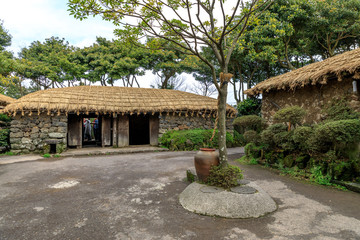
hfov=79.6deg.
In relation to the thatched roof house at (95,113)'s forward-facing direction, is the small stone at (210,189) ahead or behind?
ahead

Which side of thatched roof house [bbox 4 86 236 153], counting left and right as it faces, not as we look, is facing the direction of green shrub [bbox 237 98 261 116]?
left

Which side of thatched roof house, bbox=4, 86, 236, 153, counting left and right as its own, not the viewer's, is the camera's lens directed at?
front

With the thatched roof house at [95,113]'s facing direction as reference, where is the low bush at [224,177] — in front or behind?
in front

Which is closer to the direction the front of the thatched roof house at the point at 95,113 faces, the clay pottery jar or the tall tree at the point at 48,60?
the clay pottery jar

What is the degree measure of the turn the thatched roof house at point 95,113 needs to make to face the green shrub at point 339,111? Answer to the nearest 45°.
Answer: approximately 45° to its left

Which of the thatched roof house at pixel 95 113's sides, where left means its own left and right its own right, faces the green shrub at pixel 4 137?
right

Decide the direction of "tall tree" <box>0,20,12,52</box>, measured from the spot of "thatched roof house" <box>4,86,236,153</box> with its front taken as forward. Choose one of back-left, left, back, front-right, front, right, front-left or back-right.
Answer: back-right
